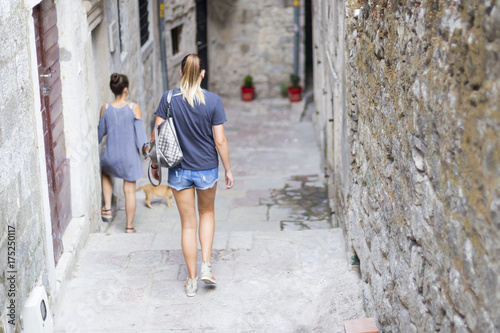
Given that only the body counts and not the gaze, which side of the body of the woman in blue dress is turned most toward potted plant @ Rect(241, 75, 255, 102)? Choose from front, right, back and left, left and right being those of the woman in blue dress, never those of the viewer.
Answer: front

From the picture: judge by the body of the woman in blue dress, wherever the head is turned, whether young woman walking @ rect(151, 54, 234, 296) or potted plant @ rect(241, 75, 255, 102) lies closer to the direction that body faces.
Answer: the potted plant

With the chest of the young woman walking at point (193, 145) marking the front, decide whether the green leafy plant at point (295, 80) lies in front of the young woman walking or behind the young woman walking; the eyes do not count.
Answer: in front

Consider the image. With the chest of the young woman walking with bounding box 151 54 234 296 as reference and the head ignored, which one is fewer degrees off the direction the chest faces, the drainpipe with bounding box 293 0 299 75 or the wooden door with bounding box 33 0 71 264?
the drainpipe

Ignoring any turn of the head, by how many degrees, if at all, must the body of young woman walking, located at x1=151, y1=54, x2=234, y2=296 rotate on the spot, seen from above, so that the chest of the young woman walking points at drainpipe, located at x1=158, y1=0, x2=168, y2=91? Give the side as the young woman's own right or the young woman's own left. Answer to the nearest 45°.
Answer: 0° — they already face it

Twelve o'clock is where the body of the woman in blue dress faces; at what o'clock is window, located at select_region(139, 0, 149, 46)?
The window is roughly at 12 o'clock from the woman in blue dress.

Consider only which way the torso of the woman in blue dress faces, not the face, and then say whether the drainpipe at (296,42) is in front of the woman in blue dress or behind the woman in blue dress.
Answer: in front

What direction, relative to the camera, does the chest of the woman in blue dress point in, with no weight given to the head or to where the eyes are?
away from the camera

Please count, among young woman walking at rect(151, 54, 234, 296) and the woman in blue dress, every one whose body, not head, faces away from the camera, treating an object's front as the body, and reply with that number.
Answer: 2

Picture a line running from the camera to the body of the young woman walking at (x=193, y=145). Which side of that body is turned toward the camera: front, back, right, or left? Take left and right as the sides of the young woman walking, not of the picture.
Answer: back

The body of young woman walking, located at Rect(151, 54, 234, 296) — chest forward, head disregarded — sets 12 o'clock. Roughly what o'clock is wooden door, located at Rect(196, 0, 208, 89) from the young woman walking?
The wooden door is roughly at 12 o'clock from the young woman walking.

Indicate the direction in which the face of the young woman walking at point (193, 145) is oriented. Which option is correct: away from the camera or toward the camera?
away from the camera

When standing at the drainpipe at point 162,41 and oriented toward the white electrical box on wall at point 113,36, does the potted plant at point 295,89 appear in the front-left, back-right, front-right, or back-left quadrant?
back-left
